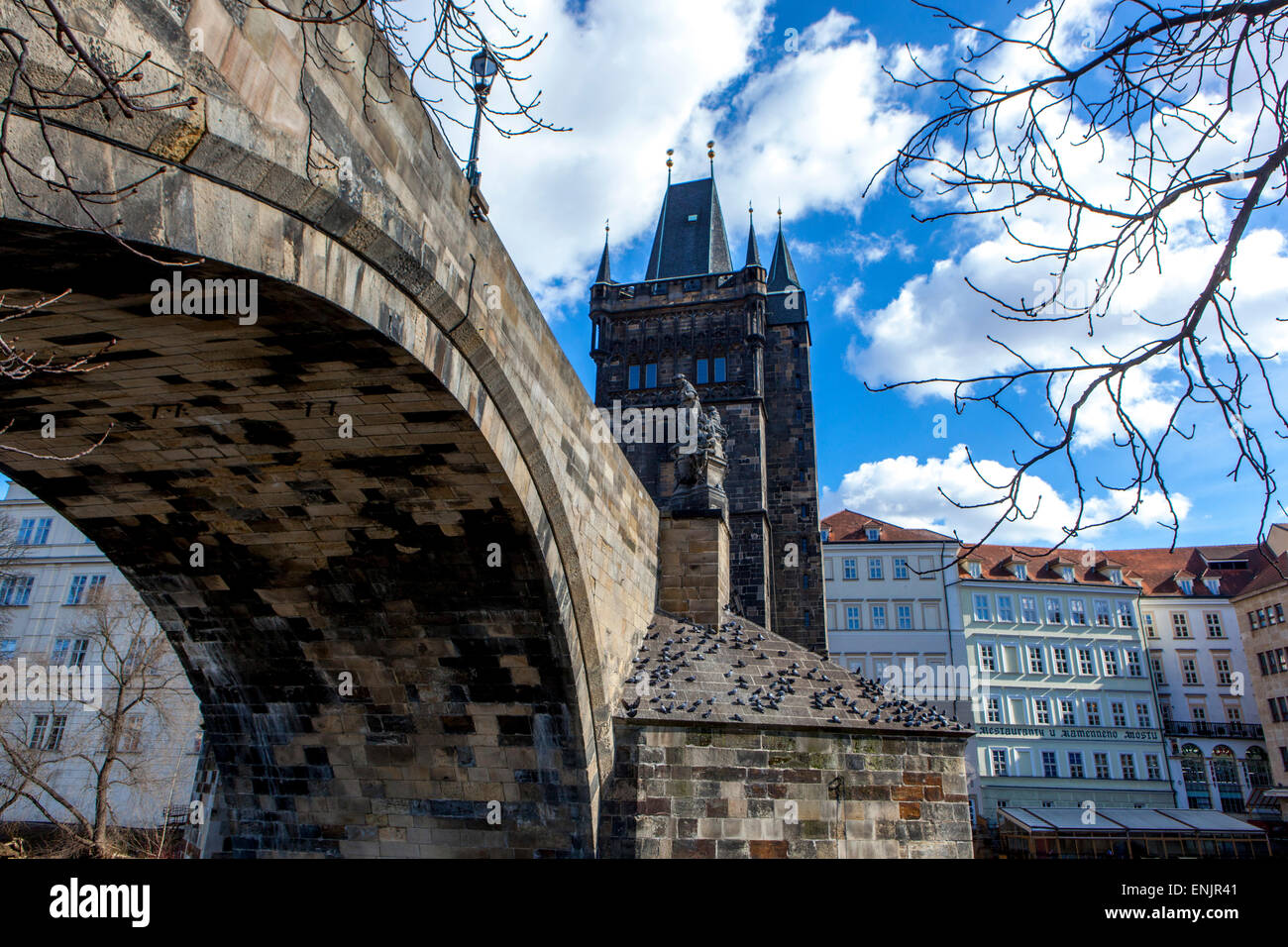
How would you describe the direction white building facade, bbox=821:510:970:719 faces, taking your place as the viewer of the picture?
facing the viewer

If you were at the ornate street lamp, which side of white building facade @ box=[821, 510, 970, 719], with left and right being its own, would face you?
front

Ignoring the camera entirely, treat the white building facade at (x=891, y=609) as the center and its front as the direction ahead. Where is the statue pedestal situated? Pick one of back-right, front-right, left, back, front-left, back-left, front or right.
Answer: front

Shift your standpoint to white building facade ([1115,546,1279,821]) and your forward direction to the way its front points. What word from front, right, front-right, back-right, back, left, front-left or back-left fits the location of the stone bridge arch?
front

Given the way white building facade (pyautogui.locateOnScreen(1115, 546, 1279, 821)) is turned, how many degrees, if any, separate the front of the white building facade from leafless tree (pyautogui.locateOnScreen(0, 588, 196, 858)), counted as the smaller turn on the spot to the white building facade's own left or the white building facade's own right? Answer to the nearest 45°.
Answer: approximately 45° to the white building facade's own right

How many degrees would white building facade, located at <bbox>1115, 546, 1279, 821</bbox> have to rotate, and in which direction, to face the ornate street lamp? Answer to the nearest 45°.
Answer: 0° — it already faces it

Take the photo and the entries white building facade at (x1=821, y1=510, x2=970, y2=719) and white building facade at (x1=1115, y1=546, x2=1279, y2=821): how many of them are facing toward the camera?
2

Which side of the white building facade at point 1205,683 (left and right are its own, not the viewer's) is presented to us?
front
